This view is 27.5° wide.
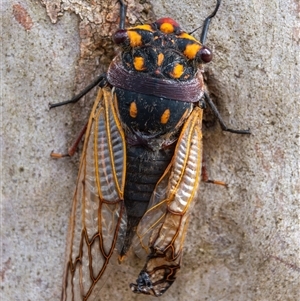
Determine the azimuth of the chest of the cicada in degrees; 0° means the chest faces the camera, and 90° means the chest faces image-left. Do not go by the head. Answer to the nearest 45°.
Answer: approximately 180°
